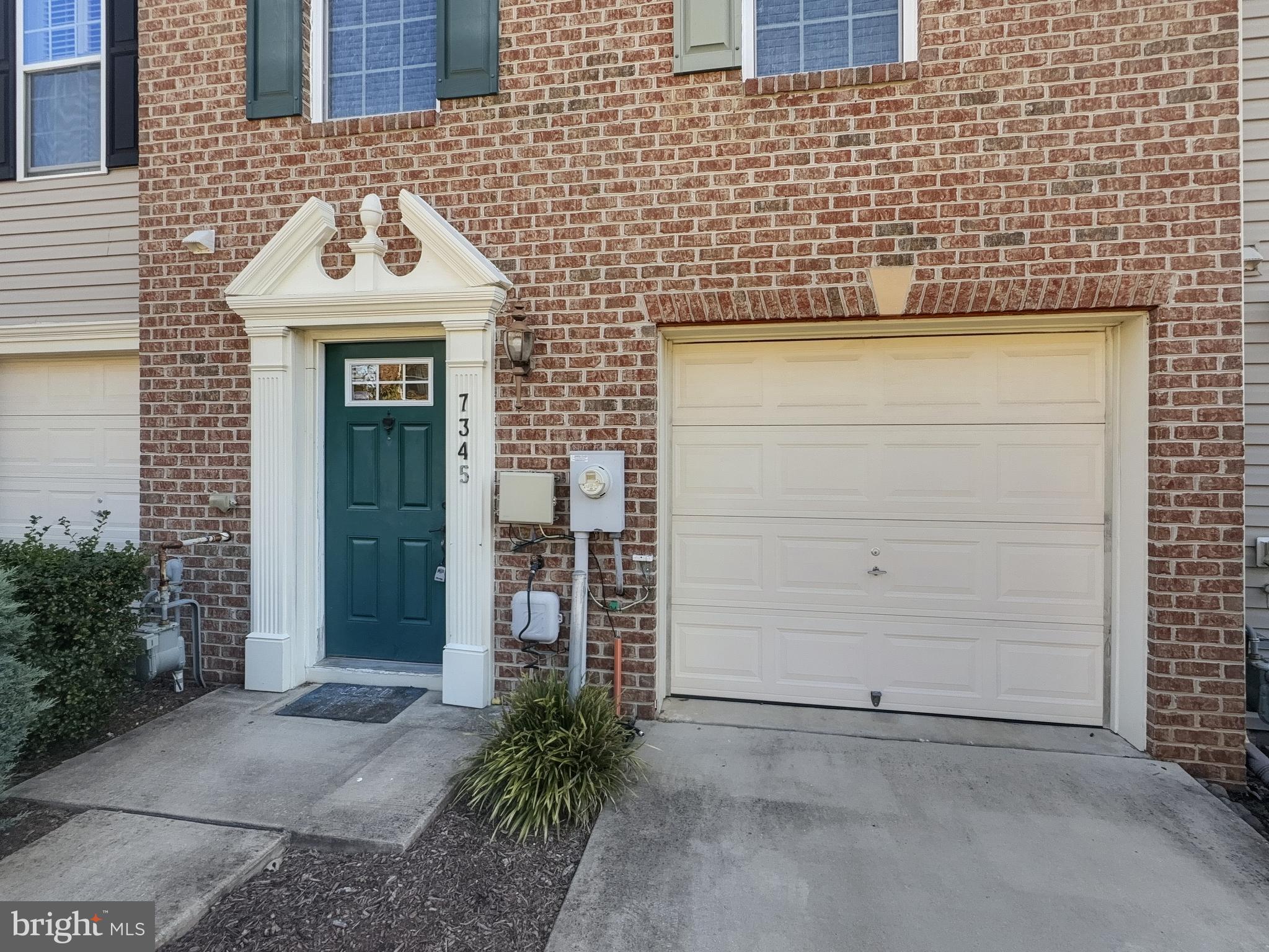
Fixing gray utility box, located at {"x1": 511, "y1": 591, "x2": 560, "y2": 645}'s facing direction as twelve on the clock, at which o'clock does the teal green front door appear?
The teal green front door is roughly at 4 o'clock from the gray utility box.

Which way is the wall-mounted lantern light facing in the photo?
toward the camera

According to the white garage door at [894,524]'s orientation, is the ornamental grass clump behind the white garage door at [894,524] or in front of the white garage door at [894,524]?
in front

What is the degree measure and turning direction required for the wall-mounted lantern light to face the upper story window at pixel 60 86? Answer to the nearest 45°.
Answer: approximately 135° to its right

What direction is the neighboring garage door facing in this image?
toward the camera

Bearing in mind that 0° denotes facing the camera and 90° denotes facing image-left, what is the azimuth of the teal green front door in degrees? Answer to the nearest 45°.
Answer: approximately 0°

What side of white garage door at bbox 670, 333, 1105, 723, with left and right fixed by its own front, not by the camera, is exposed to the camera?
front

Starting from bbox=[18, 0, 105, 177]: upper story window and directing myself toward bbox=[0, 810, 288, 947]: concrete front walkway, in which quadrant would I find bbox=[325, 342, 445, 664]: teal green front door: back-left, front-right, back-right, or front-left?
front-left

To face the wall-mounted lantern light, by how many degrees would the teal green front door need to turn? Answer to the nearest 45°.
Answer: approximately 45° to its left

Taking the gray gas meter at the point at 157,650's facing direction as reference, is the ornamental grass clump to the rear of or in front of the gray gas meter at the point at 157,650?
in front

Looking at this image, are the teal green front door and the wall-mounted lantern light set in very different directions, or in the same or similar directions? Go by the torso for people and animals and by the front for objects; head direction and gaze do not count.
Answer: same or similar directions

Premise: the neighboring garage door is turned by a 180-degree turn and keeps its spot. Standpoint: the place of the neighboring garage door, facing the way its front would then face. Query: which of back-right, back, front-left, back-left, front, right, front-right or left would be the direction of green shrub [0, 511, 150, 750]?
back
